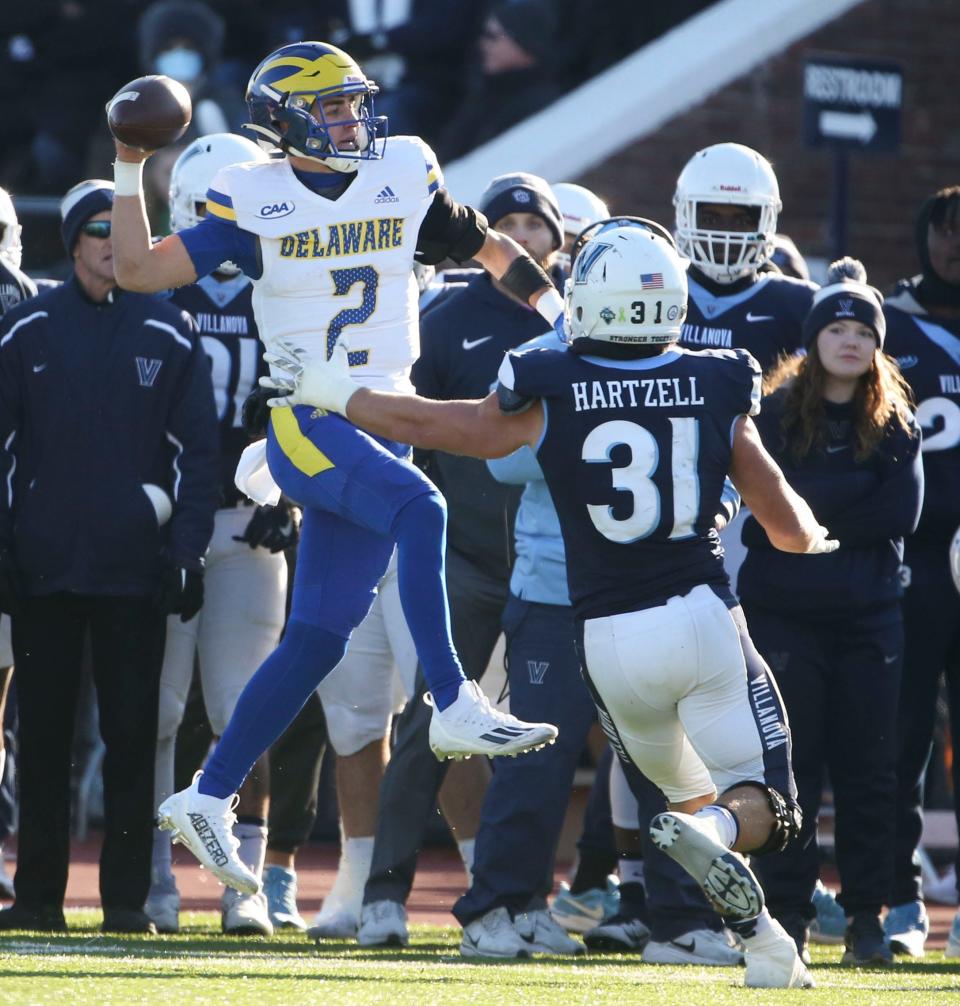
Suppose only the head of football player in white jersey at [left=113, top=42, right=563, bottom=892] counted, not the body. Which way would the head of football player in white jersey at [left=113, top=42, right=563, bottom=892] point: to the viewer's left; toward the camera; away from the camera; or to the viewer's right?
to the viewer's right

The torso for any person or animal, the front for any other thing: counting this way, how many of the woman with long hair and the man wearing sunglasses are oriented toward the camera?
2

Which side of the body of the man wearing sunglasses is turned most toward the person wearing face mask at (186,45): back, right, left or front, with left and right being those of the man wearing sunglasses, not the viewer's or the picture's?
back

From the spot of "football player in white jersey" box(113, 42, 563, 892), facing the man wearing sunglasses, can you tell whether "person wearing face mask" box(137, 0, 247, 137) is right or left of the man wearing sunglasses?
right

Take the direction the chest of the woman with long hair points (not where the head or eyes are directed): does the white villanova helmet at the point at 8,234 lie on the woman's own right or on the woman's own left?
on the woman's own right

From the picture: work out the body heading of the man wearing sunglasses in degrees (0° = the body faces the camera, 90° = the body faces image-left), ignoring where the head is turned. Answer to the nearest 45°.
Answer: approximately 0°

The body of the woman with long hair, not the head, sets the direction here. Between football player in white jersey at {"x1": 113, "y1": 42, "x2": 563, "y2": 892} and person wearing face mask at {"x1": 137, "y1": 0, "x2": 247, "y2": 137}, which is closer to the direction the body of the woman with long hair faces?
the football player in white jersey

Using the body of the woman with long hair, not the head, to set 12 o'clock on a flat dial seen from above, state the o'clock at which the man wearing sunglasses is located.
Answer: The man wearing sunglasses is roughly at 3 o'clock from the woman with long hair.

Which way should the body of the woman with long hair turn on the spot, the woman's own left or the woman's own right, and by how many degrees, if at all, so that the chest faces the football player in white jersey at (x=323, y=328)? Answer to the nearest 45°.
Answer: approximately 45° to the woman's own right

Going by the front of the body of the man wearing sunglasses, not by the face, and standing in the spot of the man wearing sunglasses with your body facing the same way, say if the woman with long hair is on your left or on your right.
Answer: on your left
